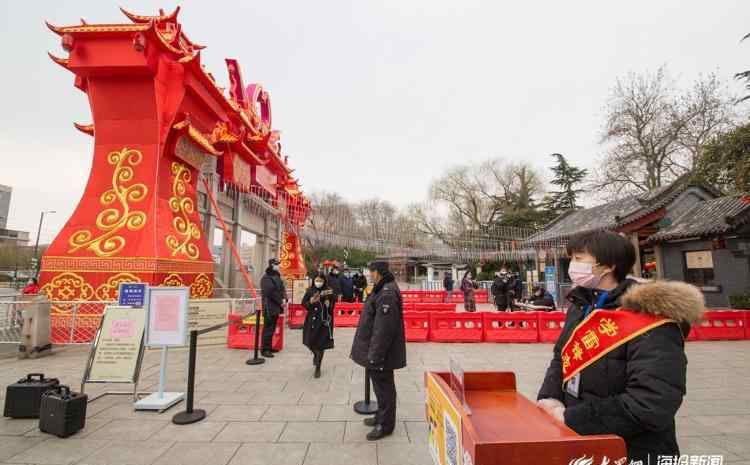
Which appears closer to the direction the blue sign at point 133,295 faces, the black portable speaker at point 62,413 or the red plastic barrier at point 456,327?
the black portable speaker

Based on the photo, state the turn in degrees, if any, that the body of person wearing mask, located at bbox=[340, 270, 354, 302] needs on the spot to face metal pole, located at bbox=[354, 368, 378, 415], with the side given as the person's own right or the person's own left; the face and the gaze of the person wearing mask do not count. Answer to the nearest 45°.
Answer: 0° — they already face it

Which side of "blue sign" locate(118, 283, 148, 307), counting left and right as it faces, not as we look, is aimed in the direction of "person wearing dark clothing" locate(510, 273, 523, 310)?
left

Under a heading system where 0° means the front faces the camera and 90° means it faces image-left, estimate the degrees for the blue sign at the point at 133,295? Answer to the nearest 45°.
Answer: approximately 0°

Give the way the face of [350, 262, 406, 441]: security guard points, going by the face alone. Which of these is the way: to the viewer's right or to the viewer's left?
to the viewer's left

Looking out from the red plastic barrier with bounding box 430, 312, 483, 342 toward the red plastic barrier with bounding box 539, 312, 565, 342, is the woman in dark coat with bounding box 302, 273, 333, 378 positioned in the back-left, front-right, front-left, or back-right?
back-right

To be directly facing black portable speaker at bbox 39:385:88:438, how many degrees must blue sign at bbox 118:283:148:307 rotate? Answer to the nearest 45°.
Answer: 0° — it already faces it
